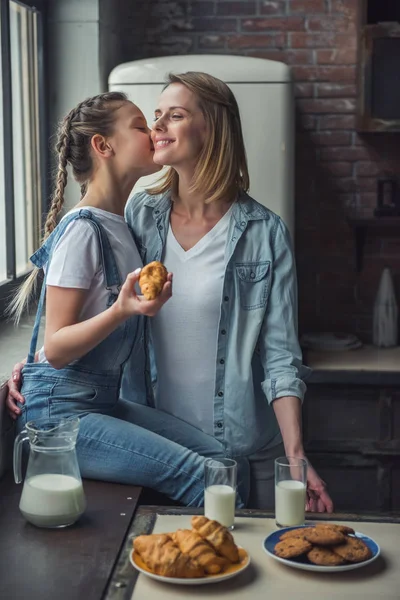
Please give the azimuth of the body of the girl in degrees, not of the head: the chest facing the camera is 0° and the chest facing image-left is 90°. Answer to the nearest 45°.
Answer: approximately 270°

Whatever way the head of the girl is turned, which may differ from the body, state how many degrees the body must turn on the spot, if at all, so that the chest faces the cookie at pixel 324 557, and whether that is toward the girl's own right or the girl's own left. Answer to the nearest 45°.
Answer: approximately 45° to the girl's own right

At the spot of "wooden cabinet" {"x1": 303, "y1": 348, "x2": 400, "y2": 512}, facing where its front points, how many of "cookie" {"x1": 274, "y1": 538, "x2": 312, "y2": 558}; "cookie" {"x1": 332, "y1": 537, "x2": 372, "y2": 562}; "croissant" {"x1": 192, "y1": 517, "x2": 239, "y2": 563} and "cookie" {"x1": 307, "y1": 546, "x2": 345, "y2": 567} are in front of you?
4

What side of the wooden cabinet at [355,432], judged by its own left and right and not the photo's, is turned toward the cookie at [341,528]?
front

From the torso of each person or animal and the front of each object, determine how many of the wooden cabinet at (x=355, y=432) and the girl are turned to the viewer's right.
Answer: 1

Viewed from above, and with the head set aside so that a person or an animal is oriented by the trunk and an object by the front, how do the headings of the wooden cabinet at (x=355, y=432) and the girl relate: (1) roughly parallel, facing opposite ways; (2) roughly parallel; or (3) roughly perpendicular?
roughly perpendicular

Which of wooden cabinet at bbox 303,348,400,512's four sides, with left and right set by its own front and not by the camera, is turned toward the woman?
front

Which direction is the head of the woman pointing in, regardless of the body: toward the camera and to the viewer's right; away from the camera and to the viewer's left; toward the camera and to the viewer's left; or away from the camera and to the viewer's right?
toward the camera and to the viewer's left

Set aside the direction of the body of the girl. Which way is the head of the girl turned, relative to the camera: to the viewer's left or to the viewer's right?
to the viewer's right

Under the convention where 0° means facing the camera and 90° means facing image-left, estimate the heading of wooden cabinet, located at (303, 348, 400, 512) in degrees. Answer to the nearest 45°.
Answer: approximately 0°

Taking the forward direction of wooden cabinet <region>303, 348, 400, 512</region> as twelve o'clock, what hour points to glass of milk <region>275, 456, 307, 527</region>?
The glass of milk is roughly at 12 o'clock from the wooden cabinet.

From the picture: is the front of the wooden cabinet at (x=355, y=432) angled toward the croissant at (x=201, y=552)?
yes

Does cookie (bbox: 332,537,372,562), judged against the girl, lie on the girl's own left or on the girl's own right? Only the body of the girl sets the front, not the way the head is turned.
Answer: on the girl's own right

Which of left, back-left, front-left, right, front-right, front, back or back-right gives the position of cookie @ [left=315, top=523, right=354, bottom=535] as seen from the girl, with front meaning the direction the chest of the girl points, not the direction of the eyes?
front-right
